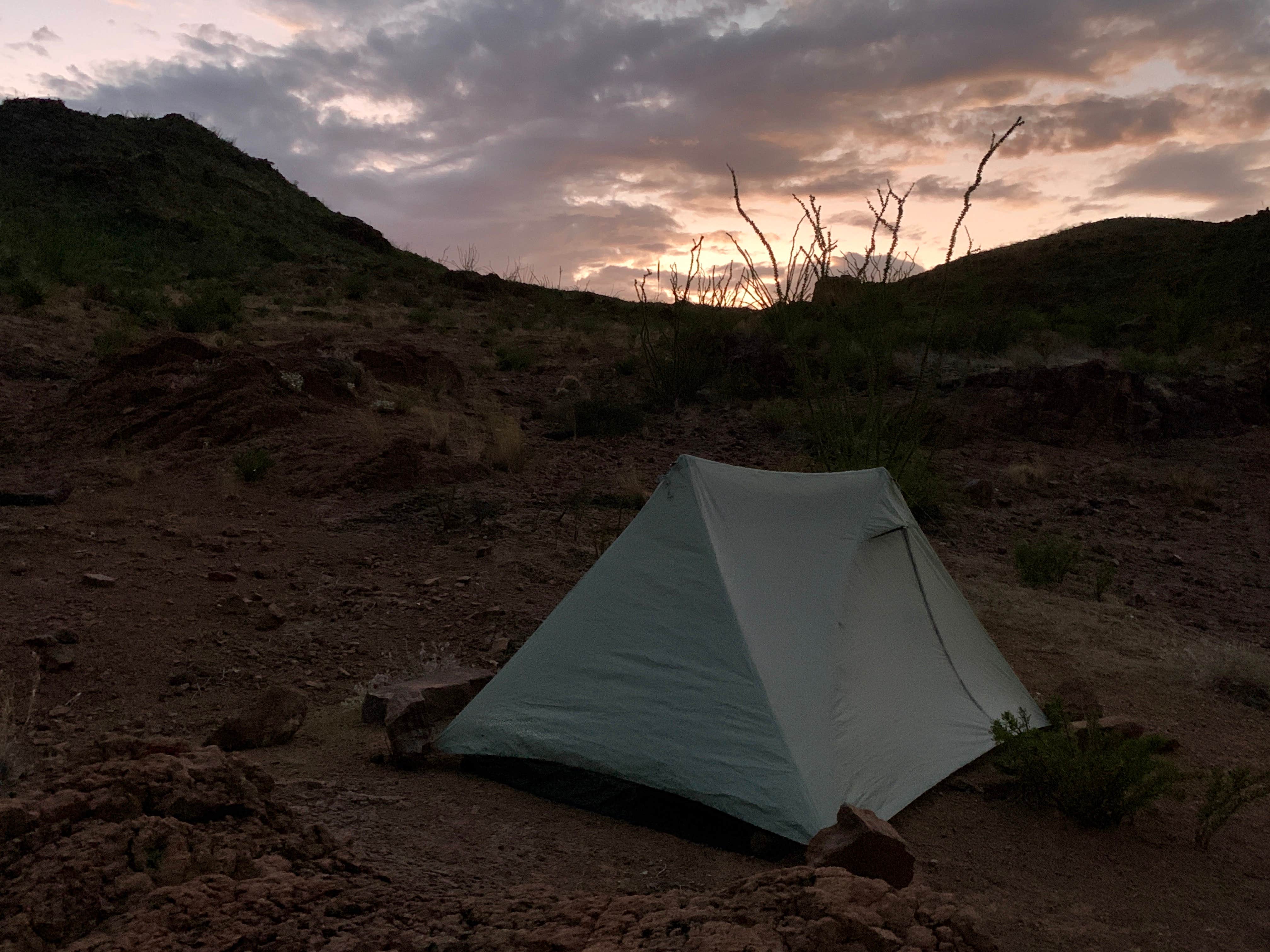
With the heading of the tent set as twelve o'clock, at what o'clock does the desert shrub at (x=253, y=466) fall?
The desert shrub is roughly at 6 o'clock from the tent.

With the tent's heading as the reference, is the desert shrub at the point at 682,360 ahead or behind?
behind

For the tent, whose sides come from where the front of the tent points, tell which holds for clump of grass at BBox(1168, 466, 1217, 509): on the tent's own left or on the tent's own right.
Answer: on the tent's own left

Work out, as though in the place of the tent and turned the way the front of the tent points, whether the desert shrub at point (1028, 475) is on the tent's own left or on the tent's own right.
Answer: on the tent's own left

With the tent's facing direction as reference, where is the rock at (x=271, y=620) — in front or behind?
behind

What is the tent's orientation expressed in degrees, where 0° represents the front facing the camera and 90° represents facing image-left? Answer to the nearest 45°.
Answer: approximately 315°

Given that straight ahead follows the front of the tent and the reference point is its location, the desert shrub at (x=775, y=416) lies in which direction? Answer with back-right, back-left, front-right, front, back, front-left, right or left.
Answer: back-left

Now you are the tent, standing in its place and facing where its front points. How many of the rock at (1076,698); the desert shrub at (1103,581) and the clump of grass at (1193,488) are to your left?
3

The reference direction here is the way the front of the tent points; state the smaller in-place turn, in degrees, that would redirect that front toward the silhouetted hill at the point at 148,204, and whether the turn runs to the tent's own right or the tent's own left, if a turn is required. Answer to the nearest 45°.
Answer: approximately 180°

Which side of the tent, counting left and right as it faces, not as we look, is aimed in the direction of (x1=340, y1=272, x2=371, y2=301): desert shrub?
back

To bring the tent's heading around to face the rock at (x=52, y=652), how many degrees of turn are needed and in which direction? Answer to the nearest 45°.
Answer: approximately 135° to its right

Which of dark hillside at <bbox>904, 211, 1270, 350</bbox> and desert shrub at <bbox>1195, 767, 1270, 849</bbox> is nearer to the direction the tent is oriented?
the desert shrub

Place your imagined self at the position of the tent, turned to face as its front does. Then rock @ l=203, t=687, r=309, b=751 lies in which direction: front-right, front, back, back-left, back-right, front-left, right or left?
back-right

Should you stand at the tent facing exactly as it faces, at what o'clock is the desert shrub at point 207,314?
The desert shrub is roughly at 6 o'clock from the tent.

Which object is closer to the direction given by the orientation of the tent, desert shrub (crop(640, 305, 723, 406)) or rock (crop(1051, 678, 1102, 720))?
the rock

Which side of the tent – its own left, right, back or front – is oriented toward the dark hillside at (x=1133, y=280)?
left

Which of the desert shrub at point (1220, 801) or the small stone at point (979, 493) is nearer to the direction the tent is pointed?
the desert shrub
